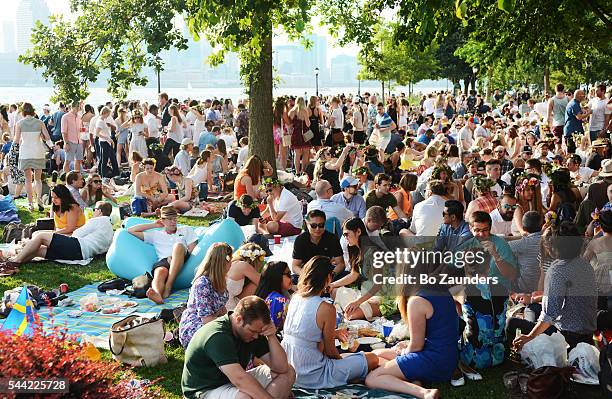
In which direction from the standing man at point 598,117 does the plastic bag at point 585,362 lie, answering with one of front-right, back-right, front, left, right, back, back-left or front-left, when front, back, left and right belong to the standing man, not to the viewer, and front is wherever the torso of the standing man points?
front-left

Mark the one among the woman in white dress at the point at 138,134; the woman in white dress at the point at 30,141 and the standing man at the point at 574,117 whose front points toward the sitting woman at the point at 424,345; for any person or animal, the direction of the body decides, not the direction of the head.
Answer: the woman in white dress at the point at 138,134

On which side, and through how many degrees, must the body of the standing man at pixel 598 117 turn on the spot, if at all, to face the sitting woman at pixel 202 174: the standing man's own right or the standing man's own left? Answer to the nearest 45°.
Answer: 0° — they already face them

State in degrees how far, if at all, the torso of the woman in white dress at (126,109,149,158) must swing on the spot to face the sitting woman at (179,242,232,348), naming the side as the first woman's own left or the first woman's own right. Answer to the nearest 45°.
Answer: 0° — they already face them

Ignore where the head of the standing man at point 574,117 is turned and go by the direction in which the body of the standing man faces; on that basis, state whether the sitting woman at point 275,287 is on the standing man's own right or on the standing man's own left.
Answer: on the standing man's own right

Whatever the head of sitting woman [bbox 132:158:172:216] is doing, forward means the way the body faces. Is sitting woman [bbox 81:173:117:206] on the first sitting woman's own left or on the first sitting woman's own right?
on the first sitting woman's own right

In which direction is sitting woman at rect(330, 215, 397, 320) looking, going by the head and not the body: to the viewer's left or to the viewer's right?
to the viewer's left

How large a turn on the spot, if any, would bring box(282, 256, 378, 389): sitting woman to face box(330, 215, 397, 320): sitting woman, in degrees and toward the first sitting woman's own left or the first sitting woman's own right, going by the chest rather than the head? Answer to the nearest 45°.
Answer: approximately 45° to the first sitting woman's own left

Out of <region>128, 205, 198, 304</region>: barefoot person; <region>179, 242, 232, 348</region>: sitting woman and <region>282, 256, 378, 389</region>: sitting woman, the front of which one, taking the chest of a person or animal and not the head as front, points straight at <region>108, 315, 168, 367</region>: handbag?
the barefoot person

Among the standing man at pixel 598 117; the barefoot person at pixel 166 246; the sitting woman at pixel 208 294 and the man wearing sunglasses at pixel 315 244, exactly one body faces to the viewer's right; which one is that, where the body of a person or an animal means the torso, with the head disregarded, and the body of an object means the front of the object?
the sitting woman
